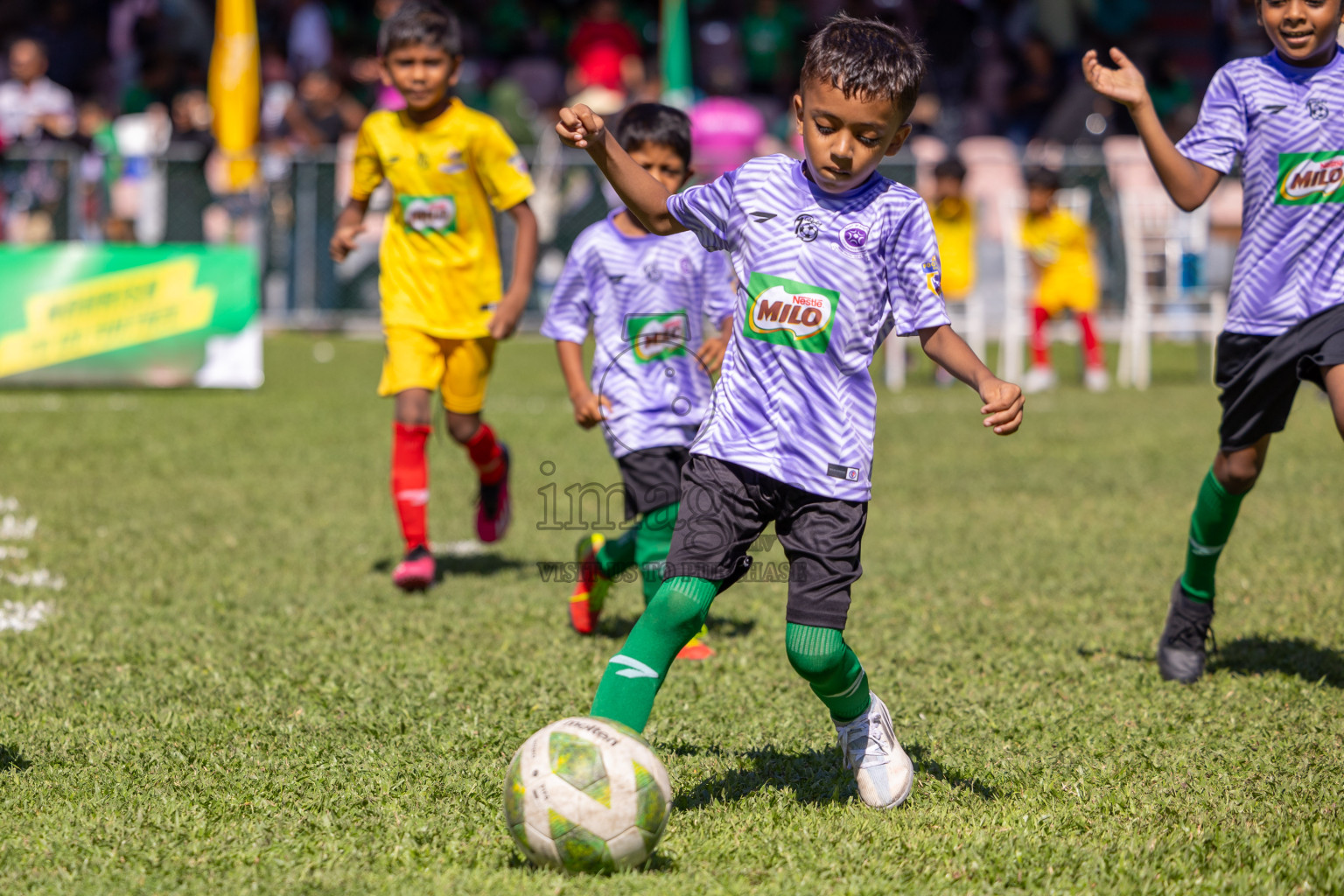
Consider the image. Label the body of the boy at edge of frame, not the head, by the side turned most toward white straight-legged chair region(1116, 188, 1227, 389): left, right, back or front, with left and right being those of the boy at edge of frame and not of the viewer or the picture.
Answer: back

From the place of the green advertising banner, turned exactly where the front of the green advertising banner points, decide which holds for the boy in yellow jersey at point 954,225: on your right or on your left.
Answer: on your left

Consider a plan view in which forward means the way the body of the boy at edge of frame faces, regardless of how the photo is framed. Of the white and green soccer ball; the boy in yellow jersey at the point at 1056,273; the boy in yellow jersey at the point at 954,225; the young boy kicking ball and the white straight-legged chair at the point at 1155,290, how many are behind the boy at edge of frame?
3

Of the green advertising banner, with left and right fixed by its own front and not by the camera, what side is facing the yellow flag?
back

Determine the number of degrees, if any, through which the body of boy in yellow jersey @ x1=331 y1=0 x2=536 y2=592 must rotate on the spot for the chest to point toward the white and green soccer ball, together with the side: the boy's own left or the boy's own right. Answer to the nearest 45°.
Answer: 0° — they already face it

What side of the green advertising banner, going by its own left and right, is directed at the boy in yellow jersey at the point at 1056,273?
left

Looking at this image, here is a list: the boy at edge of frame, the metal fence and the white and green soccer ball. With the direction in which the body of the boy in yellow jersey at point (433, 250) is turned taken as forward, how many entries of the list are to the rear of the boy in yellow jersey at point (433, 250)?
1
